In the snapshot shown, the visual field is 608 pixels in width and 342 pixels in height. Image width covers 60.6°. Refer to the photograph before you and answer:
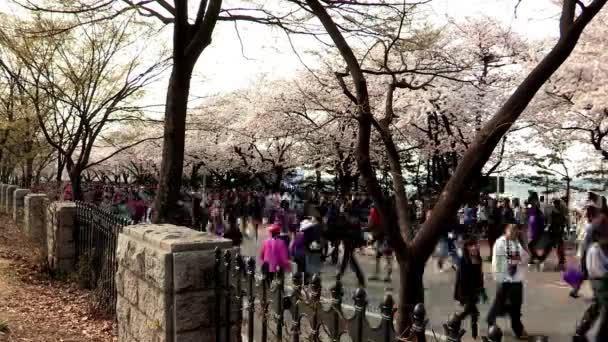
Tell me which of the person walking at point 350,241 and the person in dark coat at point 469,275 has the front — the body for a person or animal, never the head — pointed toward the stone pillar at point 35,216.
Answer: the person walking

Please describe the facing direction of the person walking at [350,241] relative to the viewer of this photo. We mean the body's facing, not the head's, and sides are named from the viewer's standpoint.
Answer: facing to the left of the viewer

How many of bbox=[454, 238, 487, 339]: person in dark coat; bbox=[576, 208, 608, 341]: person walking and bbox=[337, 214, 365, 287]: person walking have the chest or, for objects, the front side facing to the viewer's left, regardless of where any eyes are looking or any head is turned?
1

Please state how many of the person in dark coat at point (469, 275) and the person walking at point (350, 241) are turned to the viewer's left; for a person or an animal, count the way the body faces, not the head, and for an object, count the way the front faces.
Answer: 1

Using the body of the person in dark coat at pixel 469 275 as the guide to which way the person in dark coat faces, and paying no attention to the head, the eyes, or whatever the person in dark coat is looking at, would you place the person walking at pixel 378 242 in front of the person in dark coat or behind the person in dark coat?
behind

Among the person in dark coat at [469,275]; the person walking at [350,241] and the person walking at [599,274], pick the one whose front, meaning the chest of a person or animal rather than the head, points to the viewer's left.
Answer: the person walking at [350,241]

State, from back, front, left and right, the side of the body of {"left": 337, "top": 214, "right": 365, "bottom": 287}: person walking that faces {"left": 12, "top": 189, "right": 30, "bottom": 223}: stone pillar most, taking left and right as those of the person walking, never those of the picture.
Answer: front

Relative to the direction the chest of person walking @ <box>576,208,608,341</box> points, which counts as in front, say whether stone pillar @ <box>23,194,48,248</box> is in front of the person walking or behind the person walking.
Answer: behind

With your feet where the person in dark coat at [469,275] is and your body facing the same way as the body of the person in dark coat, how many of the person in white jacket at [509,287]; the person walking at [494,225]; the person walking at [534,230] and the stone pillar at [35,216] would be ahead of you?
1

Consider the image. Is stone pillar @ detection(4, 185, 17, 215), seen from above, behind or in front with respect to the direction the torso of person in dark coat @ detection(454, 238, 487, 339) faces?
behind

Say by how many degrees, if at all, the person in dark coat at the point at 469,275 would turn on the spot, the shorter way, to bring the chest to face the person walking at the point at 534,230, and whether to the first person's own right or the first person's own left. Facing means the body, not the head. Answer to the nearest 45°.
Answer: approximately 135° to the first person's own left
